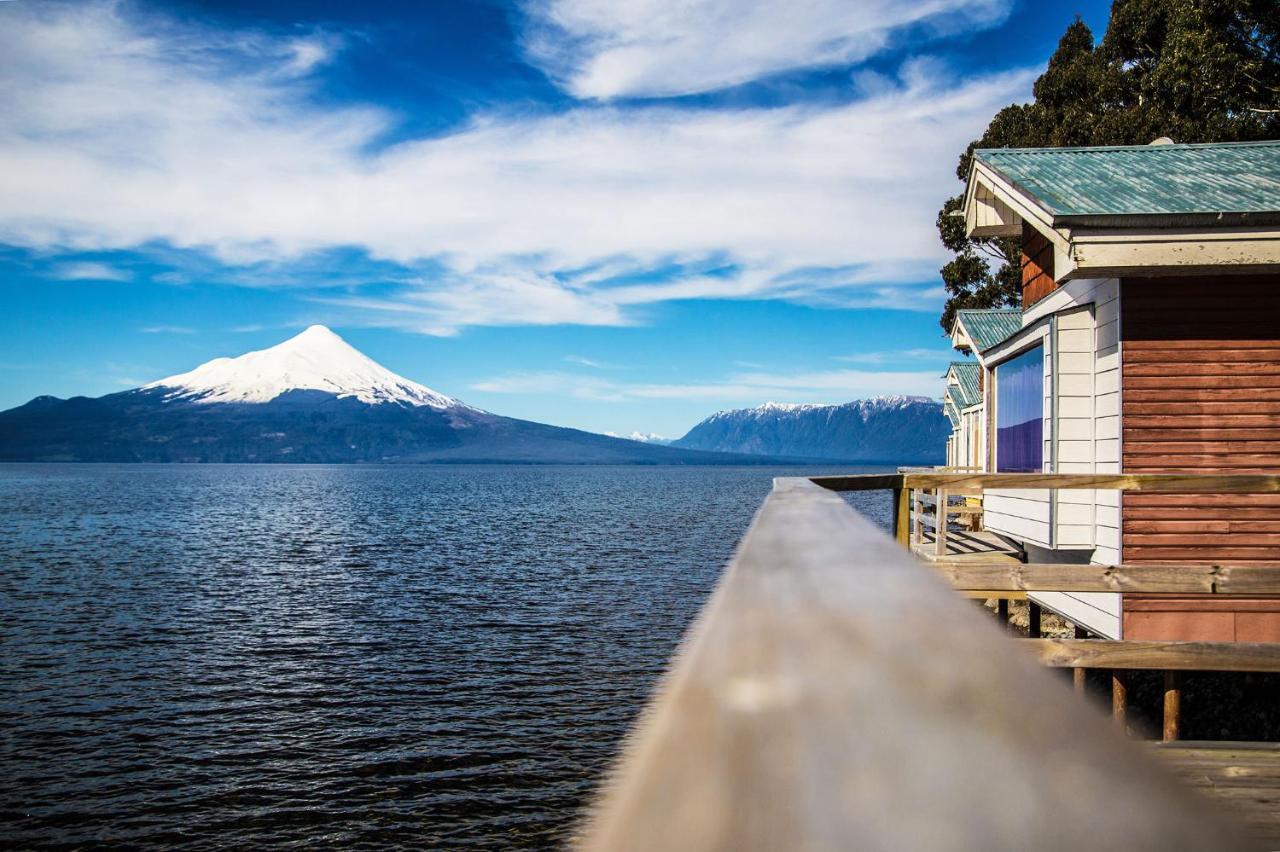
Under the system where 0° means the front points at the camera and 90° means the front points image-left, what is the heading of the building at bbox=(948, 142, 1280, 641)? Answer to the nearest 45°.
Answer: approximately 90°

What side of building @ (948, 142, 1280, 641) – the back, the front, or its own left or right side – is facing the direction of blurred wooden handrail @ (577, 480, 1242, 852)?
left

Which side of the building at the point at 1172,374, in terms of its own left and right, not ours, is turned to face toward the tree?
right

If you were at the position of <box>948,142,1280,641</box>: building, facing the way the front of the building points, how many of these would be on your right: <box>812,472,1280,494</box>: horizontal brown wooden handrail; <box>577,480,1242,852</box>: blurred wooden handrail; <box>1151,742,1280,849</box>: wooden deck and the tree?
1

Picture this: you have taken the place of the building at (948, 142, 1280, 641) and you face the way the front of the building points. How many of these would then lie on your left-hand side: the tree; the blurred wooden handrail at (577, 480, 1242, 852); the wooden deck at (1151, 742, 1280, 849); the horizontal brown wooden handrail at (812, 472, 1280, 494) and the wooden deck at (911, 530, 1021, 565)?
3
